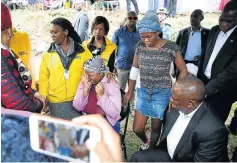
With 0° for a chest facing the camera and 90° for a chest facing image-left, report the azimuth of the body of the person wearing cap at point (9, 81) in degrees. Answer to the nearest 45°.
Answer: approximately 270°

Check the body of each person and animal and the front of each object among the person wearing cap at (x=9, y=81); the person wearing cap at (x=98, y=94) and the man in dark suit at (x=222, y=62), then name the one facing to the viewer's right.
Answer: the person wearing cap at (x=9, y=81)

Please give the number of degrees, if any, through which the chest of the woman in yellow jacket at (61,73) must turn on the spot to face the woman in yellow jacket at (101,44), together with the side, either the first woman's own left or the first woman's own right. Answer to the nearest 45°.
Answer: approximately 135° to the first woman's own left

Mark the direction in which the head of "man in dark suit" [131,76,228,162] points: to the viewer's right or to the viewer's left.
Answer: to the viewer's left

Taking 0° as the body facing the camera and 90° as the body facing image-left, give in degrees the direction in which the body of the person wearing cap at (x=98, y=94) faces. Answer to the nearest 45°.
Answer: approximately 45°

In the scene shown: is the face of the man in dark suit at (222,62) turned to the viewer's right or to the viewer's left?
to the viewer's left

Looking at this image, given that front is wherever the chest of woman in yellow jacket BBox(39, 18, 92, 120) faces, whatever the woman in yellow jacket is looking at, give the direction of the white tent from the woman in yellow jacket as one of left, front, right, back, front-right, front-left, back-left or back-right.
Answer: back-left

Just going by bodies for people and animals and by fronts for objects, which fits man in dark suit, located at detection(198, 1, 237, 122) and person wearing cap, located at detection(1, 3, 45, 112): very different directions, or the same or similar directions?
very different directions
